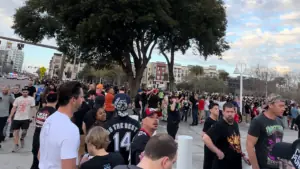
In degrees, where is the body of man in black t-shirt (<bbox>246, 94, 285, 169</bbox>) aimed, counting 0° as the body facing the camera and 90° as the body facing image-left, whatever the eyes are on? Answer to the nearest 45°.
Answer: approximately 315°

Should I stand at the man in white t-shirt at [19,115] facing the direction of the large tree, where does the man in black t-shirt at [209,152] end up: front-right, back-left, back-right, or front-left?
back-right

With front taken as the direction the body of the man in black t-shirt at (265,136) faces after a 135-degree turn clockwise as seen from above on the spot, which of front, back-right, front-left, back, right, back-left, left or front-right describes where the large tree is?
front-right

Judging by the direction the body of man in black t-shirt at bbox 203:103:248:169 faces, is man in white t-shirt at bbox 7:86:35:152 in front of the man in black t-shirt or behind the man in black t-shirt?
behind

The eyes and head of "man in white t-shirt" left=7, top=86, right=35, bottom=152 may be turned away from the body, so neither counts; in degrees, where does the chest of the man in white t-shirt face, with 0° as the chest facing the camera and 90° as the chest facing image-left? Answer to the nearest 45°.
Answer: approximately 0°
